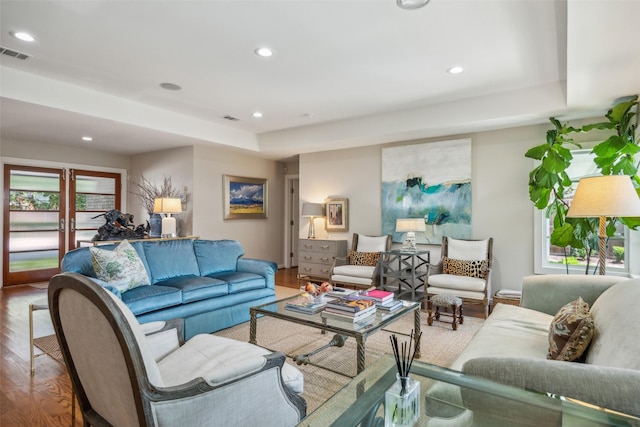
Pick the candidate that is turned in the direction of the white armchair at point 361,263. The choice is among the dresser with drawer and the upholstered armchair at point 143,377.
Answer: the upholstered armchair

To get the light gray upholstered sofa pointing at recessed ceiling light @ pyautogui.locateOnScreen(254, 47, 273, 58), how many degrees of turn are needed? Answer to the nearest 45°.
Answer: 0° — it already faces it

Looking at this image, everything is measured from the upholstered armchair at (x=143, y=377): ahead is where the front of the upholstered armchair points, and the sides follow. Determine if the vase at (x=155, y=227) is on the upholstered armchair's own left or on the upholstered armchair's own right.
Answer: on the upholstered armchair's own left

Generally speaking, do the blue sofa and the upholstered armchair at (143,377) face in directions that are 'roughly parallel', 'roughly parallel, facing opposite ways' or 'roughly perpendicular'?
roughly perpendicular

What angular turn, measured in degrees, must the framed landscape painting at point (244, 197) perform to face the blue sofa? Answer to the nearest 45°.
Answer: approximately 45° to its right

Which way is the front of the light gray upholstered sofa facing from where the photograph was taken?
facing to the left of the viewer

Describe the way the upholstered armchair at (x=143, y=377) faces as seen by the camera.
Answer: facing away from the viewer and to the right of the viewer
